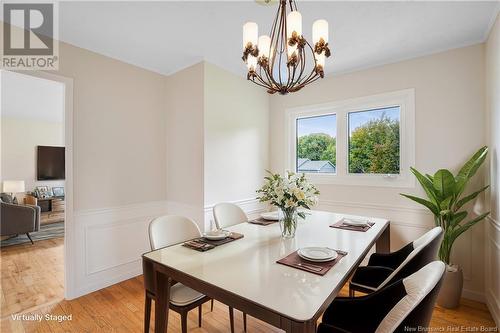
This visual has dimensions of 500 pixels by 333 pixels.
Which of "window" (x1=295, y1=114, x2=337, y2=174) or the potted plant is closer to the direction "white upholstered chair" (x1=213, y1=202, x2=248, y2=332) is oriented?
the potted plant

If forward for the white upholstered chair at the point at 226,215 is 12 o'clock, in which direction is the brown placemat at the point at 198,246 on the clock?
The brown placemat is roughly at 2 o'clock from the white upholstered chair.

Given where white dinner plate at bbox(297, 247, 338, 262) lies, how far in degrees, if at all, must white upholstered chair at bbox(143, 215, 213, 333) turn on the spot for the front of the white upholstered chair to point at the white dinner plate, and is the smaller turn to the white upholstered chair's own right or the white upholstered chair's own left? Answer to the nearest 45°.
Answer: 0° — it already faces it

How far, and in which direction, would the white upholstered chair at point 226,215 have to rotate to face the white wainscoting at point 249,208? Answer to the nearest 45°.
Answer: approximately 135° to its left

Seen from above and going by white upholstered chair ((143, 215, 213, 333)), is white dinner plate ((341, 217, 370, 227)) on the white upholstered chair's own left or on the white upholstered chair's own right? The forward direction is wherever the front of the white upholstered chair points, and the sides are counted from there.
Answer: on the white upholstered chair's own left

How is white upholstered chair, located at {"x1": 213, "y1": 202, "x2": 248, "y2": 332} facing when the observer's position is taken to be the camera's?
facing the viewer and to the right of the viewer

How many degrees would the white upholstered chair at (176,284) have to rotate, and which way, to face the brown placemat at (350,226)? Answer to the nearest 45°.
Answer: approximately 45° to its left

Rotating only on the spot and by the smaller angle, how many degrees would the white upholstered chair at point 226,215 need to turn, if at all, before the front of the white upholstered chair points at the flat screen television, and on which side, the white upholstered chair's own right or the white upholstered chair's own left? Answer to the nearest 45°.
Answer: approximately 180°

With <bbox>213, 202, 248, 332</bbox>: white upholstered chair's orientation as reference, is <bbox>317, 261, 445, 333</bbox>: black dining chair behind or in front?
in front

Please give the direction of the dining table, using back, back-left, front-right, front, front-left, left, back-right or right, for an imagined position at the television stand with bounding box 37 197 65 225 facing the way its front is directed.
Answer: front

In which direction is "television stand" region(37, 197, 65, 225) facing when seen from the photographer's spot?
facing the viewer

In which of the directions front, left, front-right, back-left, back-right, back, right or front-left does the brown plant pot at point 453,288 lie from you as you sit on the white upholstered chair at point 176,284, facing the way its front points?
front-left

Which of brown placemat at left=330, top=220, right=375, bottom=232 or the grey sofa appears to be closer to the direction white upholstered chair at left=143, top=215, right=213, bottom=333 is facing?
the brown placemat

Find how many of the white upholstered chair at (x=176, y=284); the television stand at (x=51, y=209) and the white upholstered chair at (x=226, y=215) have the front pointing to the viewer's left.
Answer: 0

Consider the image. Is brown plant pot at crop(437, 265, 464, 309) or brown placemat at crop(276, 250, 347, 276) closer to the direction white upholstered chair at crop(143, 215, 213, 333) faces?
the brown placemat

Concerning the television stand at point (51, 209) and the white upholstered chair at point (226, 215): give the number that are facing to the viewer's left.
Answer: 0
